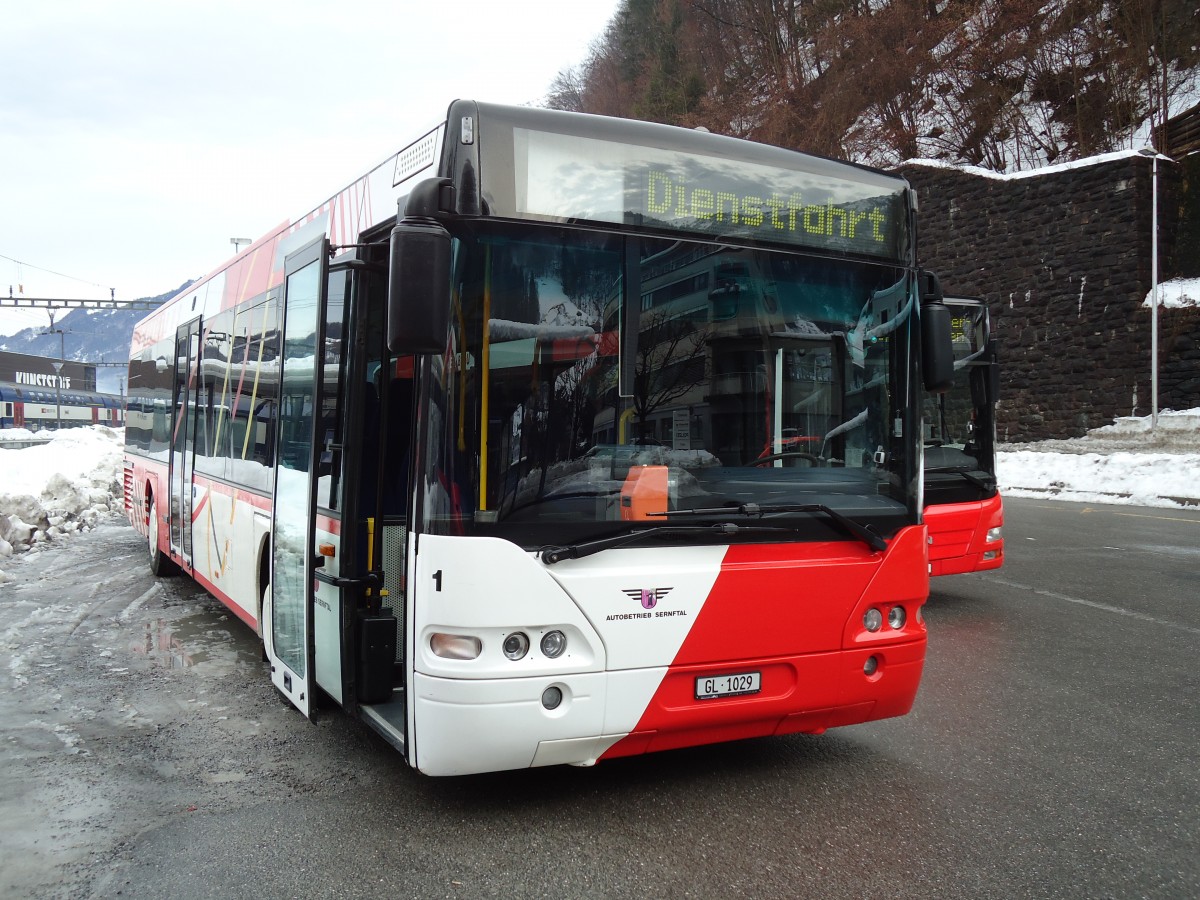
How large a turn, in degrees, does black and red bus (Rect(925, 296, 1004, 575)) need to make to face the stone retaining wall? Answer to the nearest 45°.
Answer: approximately 135° to its left

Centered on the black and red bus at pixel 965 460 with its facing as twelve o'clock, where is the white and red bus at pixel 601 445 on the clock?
the white and red bus at pixel 601 445 is roughly at 2 o'clock from the black and red bus at pixel 965 460.

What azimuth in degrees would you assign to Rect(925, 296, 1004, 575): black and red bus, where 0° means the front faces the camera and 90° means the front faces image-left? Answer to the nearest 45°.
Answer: approximately 315°

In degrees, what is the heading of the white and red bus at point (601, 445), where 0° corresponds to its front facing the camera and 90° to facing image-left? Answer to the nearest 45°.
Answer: approximately 315°

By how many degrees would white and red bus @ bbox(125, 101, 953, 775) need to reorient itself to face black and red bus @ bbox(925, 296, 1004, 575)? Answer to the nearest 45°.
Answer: approximately 90° to its left

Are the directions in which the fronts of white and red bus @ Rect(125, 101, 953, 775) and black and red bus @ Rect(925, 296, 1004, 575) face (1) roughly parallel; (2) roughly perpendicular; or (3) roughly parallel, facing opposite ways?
roughly parallel

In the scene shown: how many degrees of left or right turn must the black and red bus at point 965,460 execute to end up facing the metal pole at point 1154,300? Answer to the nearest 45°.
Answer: approximately 135° to its left

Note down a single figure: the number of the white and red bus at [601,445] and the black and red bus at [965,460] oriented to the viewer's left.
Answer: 0

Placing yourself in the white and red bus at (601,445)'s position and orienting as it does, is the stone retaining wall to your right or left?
on your left

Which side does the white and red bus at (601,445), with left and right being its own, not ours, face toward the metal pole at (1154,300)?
left
